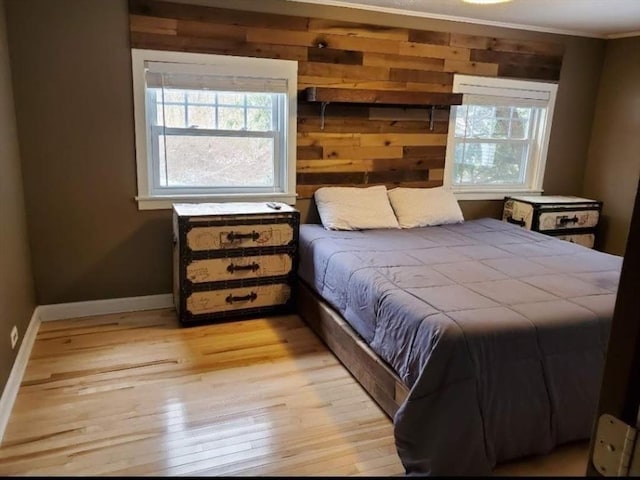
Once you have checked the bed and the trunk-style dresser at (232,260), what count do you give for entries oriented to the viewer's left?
0

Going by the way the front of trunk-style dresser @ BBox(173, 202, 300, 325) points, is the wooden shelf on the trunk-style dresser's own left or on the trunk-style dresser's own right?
on the trunk-style dresser's own left

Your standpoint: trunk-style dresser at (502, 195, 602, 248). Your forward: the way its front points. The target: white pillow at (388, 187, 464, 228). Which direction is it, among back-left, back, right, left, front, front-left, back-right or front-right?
right

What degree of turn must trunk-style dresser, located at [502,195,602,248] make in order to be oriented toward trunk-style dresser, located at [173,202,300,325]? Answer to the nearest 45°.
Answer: approximately 90° to its right

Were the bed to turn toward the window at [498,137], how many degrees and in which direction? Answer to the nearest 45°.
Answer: approximately 135° to its left

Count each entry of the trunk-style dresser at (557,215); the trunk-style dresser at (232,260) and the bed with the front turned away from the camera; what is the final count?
0

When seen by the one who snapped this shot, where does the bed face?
facing the viewer and to the right of the viewer

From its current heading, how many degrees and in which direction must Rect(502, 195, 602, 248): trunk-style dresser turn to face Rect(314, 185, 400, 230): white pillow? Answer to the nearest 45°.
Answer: approximately 90° to its right

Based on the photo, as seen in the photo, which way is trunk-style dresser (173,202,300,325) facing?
toward the camera

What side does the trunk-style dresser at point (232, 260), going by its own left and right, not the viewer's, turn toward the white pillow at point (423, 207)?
left

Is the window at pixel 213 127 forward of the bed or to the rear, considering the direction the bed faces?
to the rear

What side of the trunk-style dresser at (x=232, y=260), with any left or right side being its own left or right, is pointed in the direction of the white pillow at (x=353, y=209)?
left
